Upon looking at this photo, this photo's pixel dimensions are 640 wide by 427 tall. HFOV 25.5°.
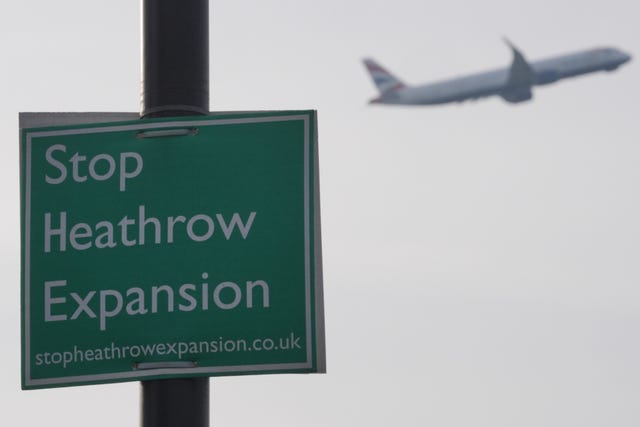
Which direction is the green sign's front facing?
toward the camera
